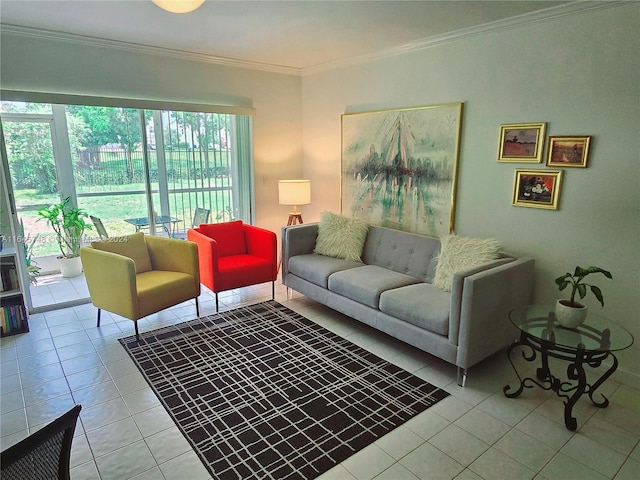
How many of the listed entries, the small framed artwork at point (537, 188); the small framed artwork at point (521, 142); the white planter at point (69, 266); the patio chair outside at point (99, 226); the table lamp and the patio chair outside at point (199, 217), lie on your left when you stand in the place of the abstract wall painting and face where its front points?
2

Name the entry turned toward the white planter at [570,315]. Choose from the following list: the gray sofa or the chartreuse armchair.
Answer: the chartreuse armchair

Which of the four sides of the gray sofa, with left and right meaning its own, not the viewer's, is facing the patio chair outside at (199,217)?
right

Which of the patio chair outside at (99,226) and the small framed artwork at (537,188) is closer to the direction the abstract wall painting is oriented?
the patio chair outside

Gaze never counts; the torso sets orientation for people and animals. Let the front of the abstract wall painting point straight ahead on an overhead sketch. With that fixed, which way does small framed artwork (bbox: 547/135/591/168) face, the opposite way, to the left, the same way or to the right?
the same way

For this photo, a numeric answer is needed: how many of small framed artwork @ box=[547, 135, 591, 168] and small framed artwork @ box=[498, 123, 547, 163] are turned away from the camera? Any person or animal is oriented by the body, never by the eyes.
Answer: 0

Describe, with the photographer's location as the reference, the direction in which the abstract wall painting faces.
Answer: facing the viewer and to the left of the viewer

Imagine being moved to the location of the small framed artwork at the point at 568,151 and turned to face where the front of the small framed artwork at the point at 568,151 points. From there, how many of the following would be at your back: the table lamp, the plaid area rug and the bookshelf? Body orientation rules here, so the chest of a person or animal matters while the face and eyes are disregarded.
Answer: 0

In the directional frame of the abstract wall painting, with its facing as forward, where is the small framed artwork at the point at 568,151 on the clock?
The small framed artwork is roughly at 9 o'clock from the abstract wall painting.

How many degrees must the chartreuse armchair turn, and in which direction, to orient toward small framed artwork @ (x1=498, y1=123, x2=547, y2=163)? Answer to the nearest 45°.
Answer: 0° — it already faces it

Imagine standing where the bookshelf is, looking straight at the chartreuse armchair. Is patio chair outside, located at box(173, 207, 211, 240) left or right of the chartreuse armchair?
left

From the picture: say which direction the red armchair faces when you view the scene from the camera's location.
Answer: facing the viewer and to the right of the viewer

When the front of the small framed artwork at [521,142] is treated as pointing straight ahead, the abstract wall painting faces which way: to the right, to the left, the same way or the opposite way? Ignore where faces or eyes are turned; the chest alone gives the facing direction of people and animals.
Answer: the same way

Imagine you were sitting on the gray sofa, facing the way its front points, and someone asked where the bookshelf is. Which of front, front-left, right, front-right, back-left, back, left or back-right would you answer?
front-right

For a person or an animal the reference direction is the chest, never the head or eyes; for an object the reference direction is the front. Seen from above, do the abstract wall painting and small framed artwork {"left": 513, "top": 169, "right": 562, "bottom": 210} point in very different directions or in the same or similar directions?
same or similar directions

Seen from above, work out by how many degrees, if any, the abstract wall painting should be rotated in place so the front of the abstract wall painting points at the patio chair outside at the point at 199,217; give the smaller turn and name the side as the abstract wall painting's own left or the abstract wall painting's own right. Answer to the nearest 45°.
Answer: approximately 45° to the abstract wall painting's own right

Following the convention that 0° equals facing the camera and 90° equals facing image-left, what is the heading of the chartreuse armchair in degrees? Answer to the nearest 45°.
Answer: approximately 315°

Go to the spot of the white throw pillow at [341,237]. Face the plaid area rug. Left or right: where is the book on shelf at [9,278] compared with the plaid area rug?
right

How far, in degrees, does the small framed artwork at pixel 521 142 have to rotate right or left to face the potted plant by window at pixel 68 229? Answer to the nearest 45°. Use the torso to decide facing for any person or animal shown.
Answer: approximately 45° to its right
